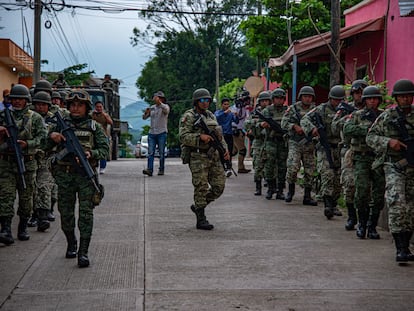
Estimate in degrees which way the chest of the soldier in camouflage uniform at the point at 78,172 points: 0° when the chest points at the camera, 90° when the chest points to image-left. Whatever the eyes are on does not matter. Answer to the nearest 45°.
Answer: approximately 0°

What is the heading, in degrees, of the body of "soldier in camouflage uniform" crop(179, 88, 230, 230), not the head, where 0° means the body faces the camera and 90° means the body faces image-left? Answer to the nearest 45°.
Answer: approximately 315°

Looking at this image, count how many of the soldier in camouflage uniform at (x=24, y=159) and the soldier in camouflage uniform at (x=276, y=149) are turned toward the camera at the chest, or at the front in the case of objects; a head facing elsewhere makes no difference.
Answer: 2

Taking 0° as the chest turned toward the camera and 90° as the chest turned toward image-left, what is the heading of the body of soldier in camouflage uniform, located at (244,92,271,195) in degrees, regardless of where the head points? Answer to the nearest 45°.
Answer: approximately 45°

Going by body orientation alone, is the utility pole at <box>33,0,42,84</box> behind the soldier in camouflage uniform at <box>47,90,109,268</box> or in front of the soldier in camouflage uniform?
behind

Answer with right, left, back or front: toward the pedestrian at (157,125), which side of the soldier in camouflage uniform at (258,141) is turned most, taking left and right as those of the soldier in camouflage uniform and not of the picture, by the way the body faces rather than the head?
right

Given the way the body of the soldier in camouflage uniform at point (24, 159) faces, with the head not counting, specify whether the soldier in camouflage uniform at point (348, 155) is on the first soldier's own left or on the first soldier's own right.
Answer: on the first soldier's own left

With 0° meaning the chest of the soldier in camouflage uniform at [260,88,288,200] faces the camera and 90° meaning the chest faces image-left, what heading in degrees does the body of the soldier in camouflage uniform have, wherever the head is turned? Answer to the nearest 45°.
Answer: approximately 0°

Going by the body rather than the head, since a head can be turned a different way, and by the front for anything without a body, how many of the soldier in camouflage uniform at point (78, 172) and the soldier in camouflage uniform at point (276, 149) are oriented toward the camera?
2
